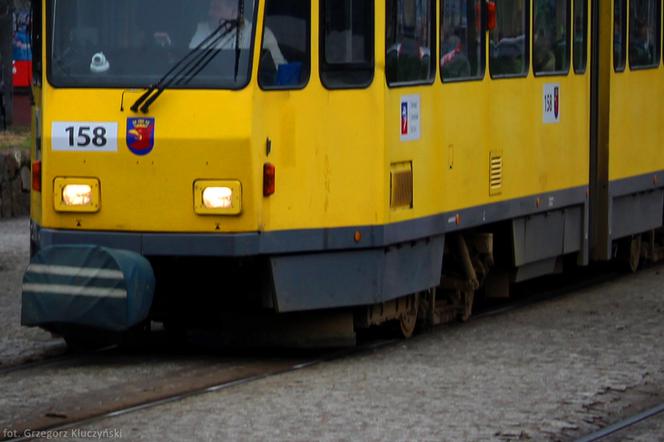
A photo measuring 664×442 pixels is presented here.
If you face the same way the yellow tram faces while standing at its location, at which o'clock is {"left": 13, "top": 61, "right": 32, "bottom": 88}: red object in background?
The red object in background is roughly at 4 o'clock from the yellow tram.

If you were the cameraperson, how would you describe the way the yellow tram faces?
facing the viewer and to the left of the viewer
